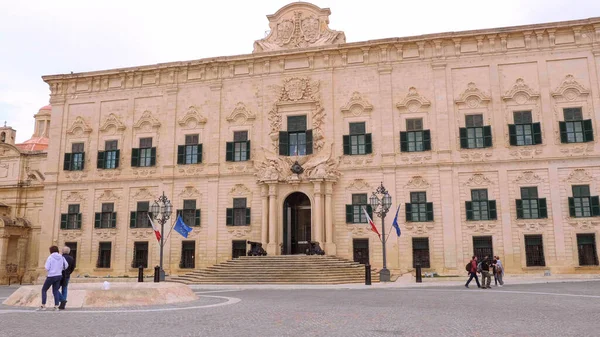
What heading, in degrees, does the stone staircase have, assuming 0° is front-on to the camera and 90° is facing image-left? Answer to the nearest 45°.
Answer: approximately 0°

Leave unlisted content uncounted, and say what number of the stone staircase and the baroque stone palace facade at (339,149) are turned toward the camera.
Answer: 2

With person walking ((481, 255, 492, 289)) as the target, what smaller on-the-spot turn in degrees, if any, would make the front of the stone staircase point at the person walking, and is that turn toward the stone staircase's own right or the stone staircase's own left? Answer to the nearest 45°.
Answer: approximately 45° to the stone staircase's own left

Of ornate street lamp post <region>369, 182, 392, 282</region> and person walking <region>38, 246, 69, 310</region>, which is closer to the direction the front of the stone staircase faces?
the person walking

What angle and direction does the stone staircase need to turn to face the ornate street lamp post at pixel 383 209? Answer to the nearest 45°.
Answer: approximately 45° to its left

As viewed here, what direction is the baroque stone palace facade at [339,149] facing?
toward the camera

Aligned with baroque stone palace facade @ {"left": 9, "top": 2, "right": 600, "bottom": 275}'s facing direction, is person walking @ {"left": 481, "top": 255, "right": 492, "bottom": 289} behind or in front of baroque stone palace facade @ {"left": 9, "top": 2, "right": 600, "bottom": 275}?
in front
